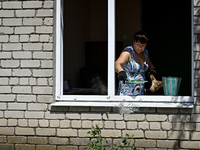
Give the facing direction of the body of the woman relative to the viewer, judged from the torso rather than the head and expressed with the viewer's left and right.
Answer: facing the viewer and to the right of the viewer

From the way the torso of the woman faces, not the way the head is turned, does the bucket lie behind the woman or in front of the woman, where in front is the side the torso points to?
in front
